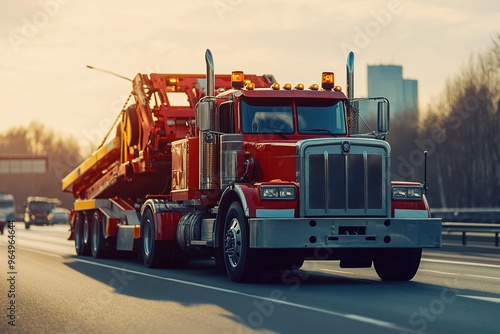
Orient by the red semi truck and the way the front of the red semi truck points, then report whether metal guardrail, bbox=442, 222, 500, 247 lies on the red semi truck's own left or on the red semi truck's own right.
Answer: on the red semi truck's own left

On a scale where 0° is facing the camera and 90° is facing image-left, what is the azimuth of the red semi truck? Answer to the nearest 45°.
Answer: approximately 315°
